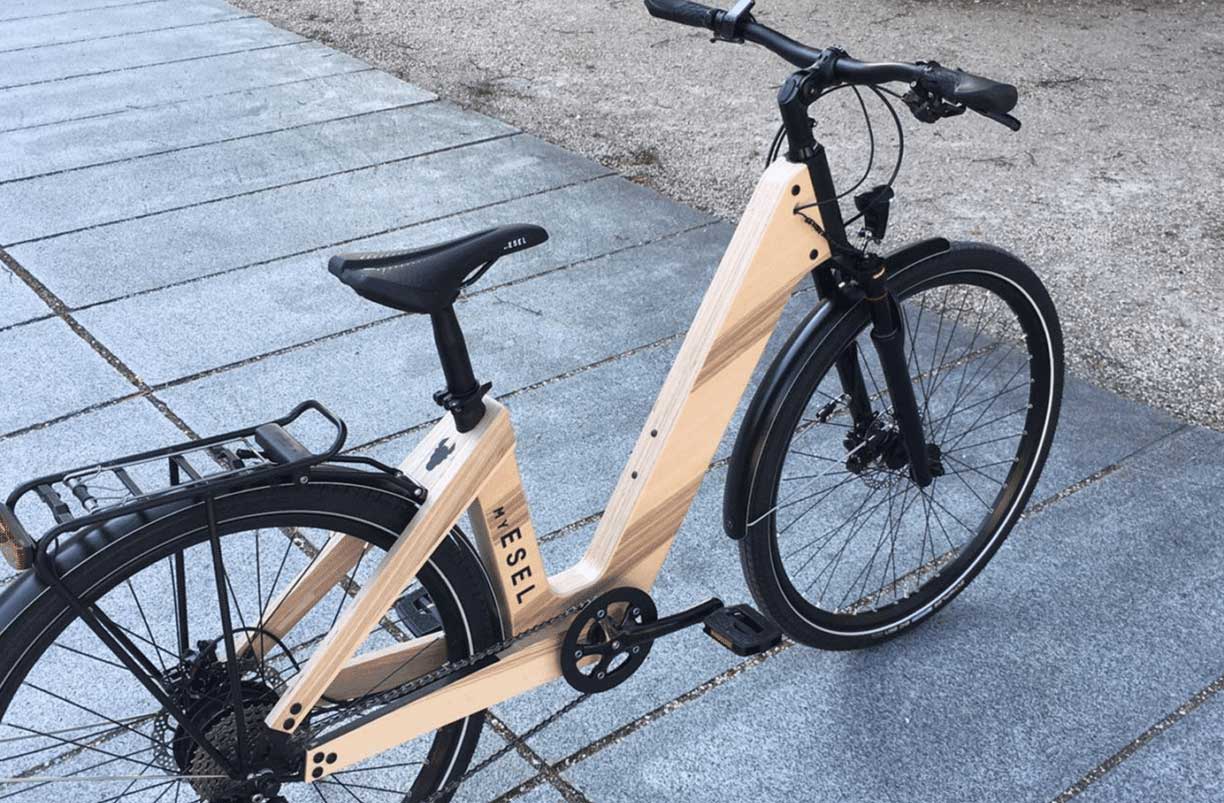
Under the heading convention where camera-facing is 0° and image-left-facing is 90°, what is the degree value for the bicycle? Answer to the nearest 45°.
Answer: approximately 225°
